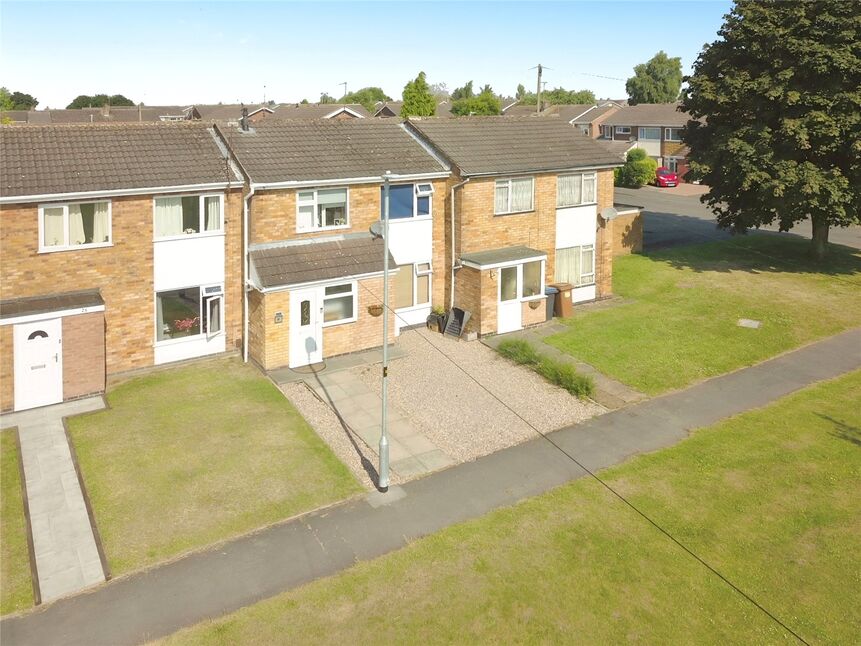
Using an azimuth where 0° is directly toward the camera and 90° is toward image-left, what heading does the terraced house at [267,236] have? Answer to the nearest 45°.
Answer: approximately 315°

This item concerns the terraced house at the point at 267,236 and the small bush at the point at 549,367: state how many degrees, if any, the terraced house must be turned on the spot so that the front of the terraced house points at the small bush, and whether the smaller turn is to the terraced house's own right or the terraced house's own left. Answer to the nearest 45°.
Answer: approximately 45° to the terraced house's own left

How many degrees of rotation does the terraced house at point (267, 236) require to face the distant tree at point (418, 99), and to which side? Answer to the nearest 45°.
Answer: approximately 135° to its left

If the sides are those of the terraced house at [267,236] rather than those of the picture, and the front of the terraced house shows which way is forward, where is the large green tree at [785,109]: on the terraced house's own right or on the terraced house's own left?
on the terraced house's own left
